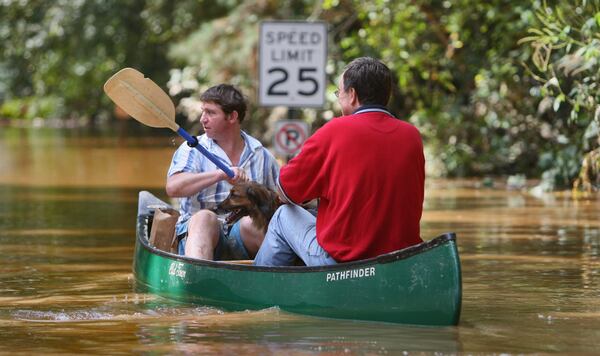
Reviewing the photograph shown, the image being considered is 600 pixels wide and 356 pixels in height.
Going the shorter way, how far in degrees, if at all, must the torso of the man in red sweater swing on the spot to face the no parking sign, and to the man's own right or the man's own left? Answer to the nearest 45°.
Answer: approximately 45° to the man's own right

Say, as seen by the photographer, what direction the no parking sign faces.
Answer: facing the viewer

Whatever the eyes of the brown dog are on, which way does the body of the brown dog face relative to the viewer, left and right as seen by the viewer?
facing to the left of the viewer

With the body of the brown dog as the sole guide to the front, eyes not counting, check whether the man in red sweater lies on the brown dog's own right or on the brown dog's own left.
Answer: on the brown dog's own left

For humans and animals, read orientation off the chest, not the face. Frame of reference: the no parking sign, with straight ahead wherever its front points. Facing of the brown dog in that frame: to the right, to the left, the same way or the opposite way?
to the right

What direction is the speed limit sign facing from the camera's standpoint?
toward the camera

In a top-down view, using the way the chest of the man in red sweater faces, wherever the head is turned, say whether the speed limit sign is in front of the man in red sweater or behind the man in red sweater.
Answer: in front

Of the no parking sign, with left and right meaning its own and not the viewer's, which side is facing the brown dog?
front

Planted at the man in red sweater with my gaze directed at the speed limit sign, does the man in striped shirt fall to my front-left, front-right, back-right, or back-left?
front-left

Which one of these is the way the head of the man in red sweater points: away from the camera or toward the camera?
away from the camera

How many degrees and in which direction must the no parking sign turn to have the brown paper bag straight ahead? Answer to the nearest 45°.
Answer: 0° — it already faces it

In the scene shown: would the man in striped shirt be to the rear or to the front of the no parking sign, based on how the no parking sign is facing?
to the front
